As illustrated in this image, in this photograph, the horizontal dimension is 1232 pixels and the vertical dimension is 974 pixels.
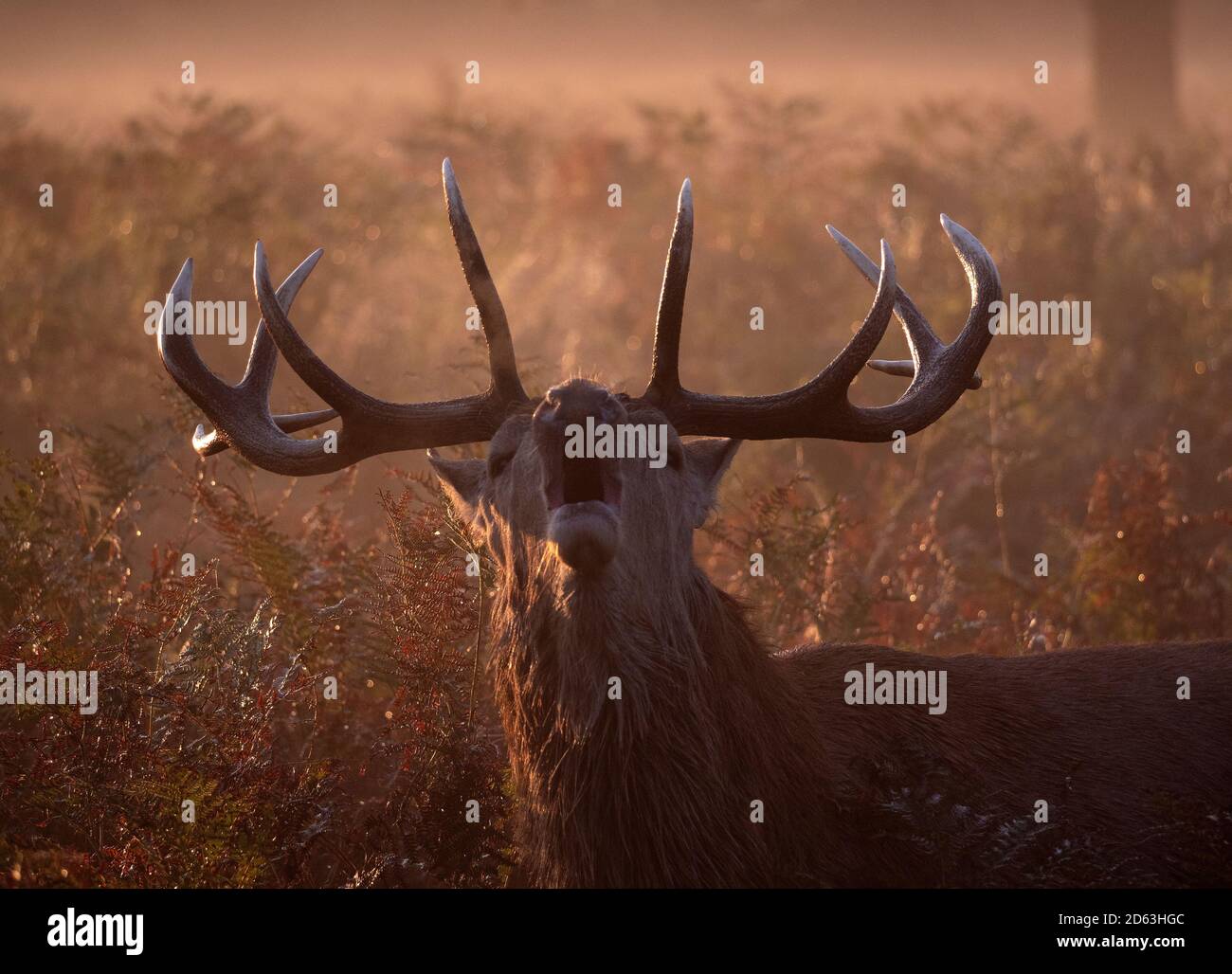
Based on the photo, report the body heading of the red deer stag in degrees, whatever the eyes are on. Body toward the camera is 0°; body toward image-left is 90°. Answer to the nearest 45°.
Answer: approximately 45°

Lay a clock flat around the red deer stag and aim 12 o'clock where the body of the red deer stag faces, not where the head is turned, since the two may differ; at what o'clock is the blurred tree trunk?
The blurred tree trunk is roughly at 5 o'clock from the red deer stag.
